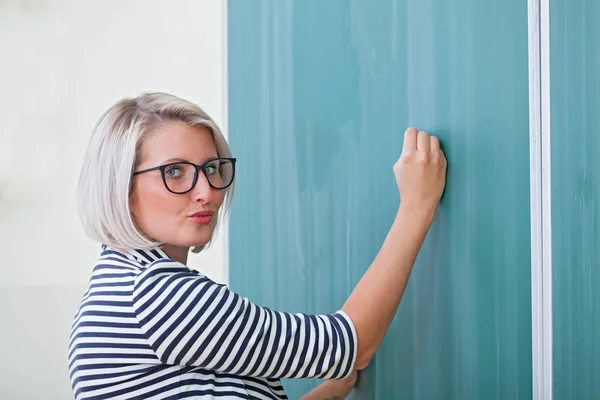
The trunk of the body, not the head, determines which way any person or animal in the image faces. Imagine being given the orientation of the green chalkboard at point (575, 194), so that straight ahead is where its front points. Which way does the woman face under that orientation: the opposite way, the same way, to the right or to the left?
the opposite way

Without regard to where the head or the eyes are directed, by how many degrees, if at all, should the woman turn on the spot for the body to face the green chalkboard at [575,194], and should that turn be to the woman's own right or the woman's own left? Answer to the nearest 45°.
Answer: approximately 45° to the woman's own right

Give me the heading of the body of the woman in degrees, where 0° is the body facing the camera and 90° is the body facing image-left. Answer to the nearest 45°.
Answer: approximately 225°

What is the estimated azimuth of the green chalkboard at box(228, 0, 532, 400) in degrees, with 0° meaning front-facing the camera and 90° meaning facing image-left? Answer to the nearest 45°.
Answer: approximately 0°

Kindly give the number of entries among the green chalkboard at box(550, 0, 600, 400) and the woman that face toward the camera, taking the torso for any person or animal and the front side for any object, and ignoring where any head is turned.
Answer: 1

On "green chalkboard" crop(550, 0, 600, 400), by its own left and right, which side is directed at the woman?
right
